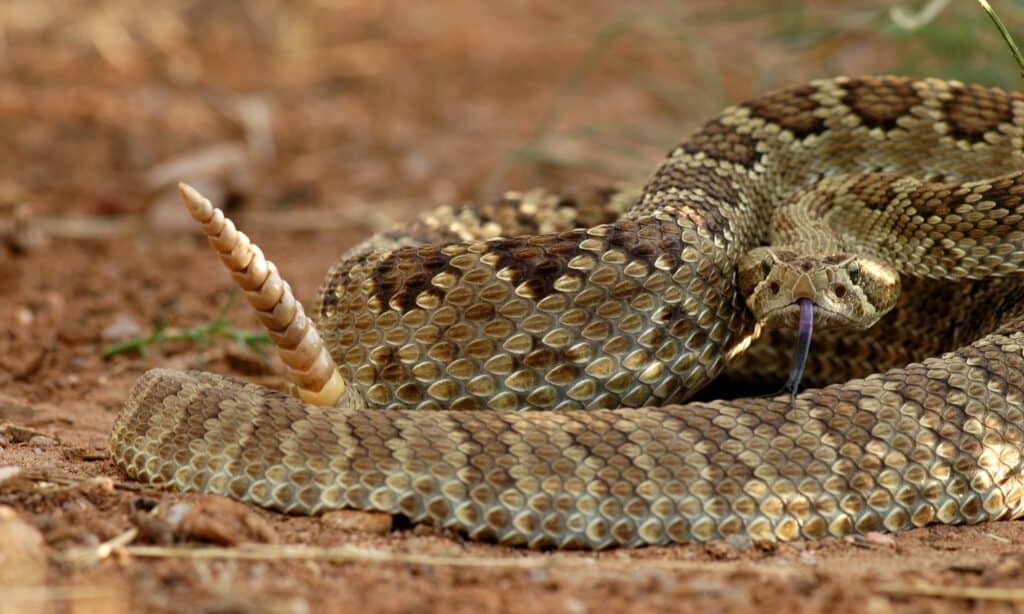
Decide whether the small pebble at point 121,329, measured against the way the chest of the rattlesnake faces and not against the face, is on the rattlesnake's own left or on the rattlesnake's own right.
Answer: on the rattlesnake's own right

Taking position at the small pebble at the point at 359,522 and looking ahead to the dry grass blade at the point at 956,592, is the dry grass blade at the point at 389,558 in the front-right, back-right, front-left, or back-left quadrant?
front-right

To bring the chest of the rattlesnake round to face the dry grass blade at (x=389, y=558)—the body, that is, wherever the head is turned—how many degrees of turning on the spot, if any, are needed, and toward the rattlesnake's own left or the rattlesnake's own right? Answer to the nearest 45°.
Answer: approximately 45° to the rattlesnake's own right

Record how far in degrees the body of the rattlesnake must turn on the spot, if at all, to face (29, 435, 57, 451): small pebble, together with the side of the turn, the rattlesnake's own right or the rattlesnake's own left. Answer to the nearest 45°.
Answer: approximately 90° to the rattlesnake's own right

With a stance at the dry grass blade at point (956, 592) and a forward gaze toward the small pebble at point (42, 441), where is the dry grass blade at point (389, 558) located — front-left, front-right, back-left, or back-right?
front-left

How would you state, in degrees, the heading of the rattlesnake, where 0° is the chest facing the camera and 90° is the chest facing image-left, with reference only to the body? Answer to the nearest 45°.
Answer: approximately 0°

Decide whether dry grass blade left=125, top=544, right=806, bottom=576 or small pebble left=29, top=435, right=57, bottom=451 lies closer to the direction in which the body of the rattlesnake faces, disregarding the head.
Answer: the dry grass blade

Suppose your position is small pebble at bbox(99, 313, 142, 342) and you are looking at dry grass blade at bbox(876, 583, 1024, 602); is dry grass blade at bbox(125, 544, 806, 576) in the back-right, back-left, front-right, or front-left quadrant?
front-right
